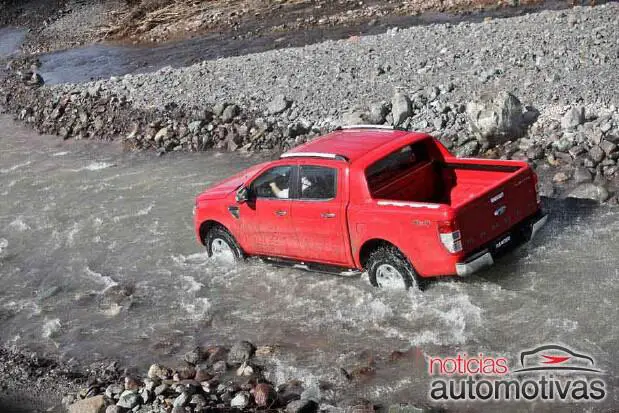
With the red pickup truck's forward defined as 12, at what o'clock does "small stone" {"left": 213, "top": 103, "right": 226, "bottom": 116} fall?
The small stone is roughly at 1 o'clock from the red pickup truck.

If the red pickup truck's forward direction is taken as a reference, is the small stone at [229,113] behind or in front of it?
in front

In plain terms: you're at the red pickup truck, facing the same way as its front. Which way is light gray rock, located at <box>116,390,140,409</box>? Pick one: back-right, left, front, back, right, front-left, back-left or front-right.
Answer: left

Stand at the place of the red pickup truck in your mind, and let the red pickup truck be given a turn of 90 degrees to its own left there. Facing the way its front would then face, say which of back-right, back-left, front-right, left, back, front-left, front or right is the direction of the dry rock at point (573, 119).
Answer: back

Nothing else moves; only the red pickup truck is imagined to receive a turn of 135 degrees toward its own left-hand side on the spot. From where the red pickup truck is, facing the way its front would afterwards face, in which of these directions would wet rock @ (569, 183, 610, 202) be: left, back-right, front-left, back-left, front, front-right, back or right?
back-left

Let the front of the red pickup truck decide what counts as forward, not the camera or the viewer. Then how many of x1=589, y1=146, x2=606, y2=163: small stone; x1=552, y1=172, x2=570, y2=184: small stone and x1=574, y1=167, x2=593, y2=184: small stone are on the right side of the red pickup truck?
3

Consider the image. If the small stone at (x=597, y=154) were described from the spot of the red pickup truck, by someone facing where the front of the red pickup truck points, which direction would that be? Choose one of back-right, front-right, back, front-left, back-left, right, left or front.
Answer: right

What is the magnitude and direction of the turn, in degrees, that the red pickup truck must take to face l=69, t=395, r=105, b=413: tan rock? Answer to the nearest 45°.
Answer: approximately 90° to its left

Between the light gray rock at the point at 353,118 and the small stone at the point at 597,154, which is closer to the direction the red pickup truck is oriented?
the light gray rock

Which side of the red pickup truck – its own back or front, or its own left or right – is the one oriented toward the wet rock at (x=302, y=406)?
left

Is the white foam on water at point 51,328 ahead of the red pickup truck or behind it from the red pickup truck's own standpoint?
ahead

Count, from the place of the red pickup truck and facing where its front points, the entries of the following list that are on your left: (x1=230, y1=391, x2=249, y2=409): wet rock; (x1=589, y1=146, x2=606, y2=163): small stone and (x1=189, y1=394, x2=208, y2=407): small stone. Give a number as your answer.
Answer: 2

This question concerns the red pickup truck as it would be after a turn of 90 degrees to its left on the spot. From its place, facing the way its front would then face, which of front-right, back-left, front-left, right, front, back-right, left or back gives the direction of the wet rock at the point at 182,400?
front

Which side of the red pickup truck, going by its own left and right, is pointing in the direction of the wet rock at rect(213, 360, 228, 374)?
left

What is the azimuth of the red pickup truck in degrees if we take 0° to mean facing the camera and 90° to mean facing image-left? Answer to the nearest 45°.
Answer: approximately 135°
